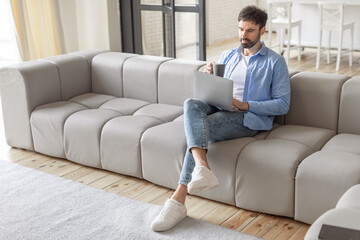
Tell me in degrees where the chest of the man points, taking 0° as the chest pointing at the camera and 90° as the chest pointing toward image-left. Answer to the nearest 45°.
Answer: approximately 45°

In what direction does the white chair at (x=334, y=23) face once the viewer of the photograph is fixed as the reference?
facing away from the viewer and to the right of the viewer

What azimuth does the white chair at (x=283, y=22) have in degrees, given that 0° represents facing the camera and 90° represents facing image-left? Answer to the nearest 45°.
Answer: approximately 225°

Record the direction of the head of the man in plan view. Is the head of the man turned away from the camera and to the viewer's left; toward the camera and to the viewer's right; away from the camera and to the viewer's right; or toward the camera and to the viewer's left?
toward the camera and to the viewer's left

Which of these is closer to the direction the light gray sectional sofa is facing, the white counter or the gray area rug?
the gray area rug

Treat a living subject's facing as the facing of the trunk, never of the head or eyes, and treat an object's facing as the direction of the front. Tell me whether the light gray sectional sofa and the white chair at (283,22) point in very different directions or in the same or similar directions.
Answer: very different directions

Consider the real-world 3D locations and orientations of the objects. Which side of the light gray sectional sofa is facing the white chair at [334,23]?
back

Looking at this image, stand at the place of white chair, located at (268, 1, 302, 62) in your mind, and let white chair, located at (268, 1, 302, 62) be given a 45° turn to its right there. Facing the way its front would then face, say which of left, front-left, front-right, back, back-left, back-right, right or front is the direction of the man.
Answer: right

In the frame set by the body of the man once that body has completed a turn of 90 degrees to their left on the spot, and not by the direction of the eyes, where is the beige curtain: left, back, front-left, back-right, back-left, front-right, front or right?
back

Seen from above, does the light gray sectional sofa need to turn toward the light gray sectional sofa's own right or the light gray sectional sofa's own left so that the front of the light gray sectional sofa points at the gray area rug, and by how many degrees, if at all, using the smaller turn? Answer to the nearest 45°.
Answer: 0° — it already faces it

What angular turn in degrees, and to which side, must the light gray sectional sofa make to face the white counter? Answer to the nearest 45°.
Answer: approximately 180°

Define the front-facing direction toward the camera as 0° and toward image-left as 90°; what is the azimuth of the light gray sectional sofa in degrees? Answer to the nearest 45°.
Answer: approximately 45°

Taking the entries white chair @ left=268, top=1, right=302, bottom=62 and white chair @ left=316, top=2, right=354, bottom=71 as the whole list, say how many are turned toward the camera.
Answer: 0
